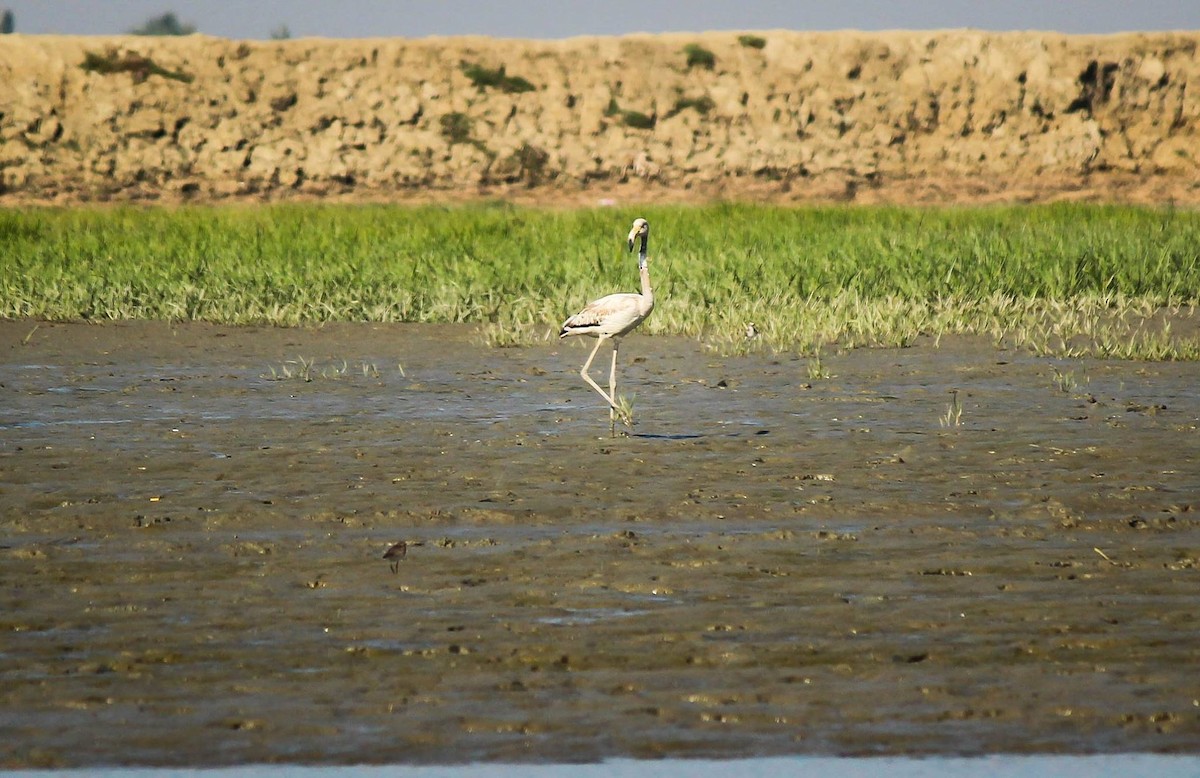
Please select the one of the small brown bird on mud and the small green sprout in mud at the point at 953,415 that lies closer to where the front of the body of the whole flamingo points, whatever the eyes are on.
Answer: the small green sprout in mud

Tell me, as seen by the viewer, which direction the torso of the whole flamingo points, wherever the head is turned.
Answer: to the viewer's right

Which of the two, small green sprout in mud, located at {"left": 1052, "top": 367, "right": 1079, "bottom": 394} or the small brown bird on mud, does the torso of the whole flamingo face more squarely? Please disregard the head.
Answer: the small green sprout in mud

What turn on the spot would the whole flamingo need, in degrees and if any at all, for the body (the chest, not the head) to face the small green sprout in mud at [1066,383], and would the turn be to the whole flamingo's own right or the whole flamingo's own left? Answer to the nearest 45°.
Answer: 0° — it already faces it

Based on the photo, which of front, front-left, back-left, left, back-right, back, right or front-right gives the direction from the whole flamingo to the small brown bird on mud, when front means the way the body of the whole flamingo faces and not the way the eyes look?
right

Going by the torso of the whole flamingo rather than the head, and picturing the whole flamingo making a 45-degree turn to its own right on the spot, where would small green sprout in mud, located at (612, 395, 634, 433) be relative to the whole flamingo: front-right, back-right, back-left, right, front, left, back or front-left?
front-left
